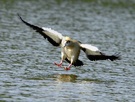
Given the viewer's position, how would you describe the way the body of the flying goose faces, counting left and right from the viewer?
facing the viewer and to the left of the viewer
